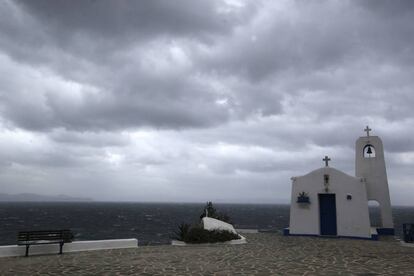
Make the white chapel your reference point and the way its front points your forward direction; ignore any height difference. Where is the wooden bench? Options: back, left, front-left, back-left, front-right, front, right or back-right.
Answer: front-right

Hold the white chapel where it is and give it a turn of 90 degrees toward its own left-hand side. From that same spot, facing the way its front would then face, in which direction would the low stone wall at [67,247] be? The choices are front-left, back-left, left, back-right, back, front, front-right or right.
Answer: back-right

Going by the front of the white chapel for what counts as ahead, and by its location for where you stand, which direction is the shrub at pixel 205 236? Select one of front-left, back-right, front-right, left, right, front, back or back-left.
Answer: front-right

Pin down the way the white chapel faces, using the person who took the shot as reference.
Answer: facing the viewer

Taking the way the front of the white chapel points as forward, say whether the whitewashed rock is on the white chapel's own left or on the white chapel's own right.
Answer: on the white chapel's own right
